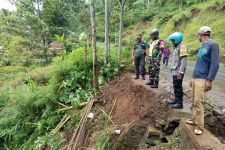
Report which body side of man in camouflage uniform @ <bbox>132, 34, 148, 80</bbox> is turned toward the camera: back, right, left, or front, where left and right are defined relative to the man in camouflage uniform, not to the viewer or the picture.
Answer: front

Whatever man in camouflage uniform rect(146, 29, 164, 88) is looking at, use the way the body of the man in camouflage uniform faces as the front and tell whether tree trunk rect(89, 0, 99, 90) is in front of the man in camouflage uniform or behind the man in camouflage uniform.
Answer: in front

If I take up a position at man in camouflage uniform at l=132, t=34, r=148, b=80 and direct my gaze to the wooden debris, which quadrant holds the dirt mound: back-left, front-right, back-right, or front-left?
front-left

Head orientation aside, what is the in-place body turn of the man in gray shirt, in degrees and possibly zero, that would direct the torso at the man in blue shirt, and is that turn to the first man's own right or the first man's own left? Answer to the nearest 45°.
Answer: approximately 135° to the first man's own left

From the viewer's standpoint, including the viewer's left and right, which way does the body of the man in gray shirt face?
facing to the left of the viewer
